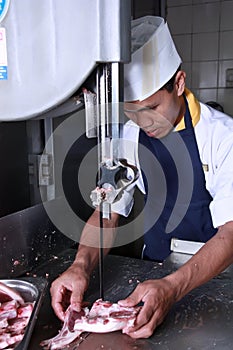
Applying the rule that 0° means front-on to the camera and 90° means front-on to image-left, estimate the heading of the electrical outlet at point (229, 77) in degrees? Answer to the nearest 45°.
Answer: approximately 0°

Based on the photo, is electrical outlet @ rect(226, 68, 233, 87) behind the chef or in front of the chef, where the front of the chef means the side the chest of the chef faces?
behind

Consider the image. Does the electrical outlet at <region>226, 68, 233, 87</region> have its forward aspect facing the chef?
yes

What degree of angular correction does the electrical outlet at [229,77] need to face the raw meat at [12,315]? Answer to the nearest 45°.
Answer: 0° — it already faces it

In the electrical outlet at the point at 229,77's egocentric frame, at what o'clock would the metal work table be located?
The metal work table is roughly at 12 o'clock from the electrical outlet.

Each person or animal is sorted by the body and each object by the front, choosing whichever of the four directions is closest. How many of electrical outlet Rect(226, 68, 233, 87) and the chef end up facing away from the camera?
0

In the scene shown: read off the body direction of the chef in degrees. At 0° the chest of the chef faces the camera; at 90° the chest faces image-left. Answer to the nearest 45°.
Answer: approximately 45°
